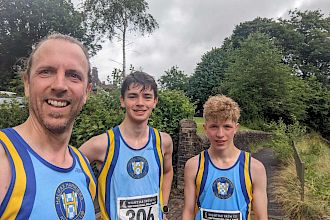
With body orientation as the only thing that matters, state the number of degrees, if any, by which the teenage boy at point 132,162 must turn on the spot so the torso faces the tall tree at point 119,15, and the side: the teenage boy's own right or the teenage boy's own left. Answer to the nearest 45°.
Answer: approximately 180°

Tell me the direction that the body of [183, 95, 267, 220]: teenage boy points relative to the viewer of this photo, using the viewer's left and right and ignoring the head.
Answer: facing the viewer

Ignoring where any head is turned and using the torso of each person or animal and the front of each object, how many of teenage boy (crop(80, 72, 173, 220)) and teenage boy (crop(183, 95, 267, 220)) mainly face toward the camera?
2

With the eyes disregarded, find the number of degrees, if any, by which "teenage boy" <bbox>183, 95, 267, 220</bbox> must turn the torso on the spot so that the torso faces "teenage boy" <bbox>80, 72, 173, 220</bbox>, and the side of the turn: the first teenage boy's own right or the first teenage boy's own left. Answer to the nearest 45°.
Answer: approximately 90° to the first teenage boy's own right

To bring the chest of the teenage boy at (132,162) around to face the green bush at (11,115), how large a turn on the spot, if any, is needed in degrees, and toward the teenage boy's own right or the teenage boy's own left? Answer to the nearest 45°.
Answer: approximately 135° to the teenage boy's own right

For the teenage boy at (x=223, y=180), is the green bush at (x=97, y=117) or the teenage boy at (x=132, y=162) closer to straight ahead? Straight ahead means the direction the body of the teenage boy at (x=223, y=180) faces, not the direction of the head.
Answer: the teenage boy

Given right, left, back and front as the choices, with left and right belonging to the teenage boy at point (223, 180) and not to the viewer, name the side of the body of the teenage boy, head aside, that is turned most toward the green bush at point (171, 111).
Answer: back

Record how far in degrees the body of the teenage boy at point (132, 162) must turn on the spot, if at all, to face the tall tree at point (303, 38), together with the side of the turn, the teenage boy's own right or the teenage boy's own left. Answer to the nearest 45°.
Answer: approximately 135° to the teenage boy's own left

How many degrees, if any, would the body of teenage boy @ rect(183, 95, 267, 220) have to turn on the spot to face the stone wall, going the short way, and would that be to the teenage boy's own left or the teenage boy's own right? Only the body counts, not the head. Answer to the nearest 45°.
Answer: approximately 180°

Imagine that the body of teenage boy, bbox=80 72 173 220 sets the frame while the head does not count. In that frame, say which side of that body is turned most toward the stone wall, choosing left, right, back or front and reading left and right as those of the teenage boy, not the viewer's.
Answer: back

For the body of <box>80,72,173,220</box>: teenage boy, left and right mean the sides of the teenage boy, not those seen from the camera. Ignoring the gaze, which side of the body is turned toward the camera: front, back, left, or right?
front
